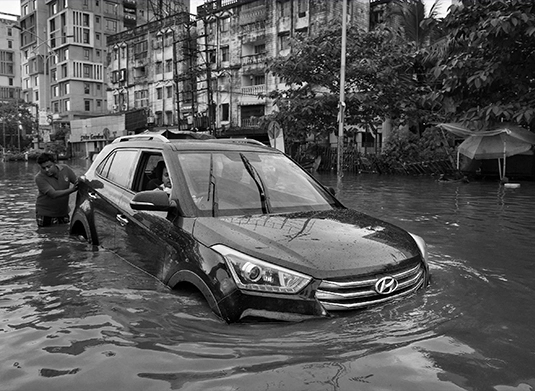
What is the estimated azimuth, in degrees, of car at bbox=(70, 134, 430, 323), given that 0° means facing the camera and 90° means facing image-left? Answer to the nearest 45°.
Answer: approximately 315°

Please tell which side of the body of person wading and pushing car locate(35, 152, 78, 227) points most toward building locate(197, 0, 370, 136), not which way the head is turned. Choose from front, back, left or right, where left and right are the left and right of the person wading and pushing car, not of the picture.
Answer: left

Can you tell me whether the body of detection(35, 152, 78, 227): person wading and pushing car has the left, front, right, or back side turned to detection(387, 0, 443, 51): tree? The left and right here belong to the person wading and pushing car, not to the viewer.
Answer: left

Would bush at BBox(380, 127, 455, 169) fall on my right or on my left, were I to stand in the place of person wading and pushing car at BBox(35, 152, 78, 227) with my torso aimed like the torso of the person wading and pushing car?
on my left

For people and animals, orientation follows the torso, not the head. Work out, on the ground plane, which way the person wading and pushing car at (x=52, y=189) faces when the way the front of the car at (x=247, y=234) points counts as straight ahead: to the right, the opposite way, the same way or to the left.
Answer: the same way

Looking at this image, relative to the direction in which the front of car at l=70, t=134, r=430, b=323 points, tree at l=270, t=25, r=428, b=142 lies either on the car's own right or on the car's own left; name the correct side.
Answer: on the car's own left

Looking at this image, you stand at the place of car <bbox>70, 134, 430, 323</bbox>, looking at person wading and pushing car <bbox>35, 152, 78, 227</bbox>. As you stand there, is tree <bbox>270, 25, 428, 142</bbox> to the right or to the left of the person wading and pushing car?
right

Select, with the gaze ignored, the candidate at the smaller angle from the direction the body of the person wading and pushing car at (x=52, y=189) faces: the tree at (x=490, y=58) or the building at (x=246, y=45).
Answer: the tree

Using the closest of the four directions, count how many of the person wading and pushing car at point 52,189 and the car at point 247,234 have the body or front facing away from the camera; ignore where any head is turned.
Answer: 0

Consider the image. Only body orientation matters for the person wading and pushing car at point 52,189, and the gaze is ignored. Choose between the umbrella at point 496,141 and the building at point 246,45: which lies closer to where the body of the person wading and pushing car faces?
the umbrella

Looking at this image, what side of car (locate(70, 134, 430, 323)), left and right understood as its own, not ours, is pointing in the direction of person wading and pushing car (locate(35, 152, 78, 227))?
back

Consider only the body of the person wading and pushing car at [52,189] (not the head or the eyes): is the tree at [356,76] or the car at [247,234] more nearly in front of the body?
the car
